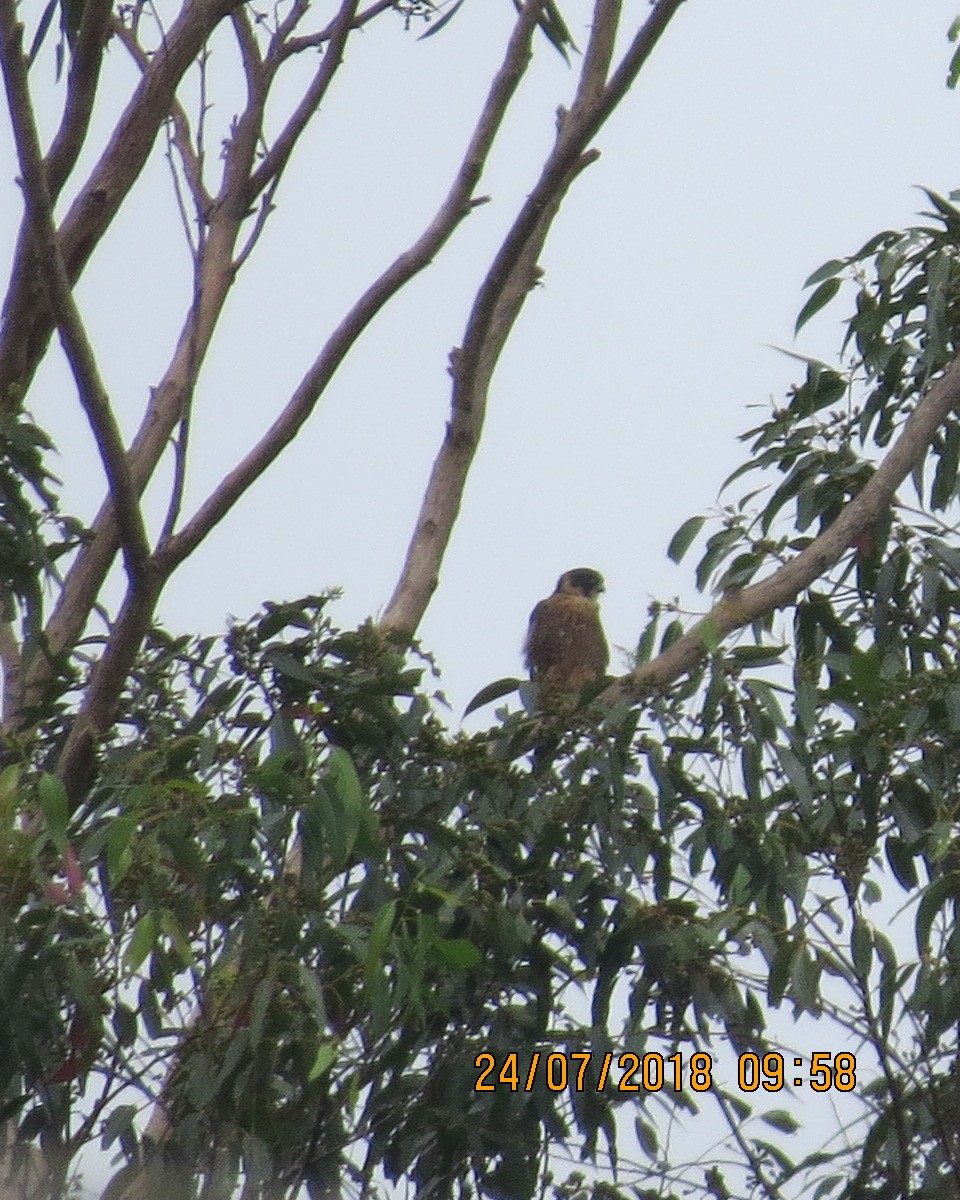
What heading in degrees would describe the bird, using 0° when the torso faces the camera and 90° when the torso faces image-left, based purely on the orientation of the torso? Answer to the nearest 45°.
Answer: approximately 315°
